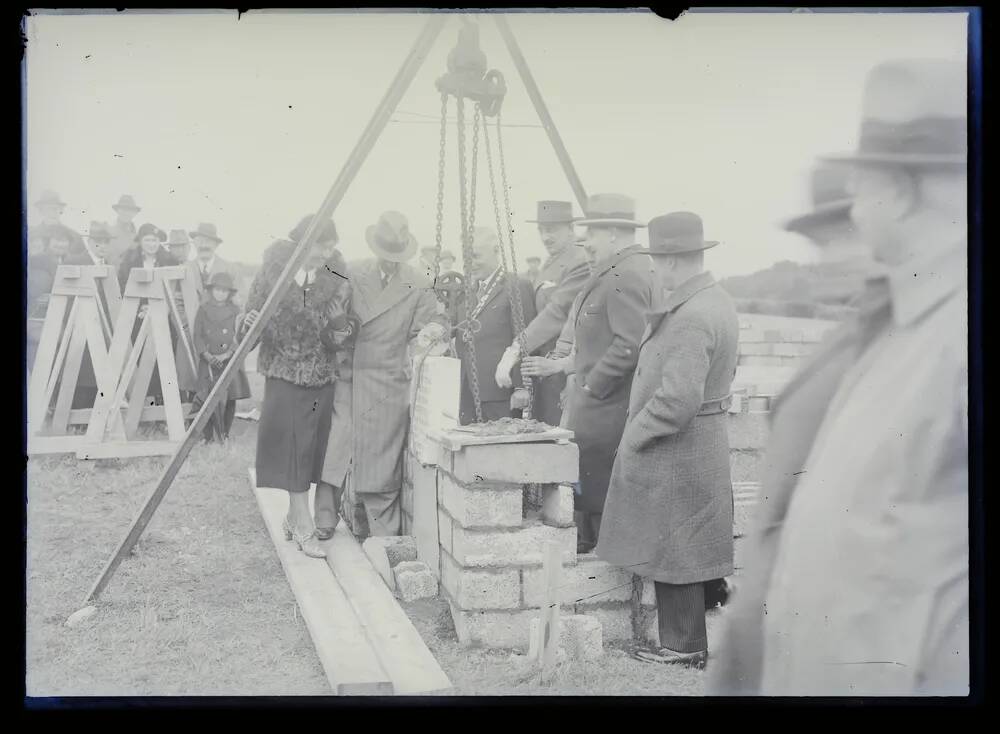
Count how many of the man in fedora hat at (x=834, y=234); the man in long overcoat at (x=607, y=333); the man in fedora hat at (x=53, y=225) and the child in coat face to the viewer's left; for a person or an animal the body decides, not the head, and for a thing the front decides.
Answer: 2

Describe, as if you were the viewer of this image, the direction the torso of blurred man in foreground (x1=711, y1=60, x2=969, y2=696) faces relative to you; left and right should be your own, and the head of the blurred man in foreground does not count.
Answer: facing to the left of the viewer

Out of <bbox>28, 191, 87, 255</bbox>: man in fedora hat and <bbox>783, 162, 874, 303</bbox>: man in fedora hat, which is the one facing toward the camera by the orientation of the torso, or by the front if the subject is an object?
<bbox>28, 191, 87, 255</bbox>: man in fedora hat

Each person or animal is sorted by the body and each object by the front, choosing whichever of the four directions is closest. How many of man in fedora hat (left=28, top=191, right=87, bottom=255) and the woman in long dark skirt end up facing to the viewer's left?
0

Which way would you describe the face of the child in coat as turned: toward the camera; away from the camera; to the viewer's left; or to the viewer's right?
toward the camera

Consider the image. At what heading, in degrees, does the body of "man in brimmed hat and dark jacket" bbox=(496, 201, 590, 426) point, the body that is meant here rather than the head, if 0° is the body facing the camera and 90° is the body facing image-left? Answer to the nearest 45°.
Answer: approximately 45°

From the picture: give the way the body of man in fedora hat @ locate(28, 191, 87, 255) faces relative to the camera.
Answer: toward the camera

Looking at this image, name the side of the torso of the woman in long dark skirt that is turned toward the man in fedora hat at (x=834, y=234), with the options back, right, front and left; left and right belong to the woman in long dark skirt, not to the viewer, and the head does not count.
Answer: front

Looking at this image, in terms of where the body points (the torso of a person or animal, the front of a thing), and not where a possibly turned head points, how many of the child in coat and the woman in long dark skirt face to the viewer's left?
0

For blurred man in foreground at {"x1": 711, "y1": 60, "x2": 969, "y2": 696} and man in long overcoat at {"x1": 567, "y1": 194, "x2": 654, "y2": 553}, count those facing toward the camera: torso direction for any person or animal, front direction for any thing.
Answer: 0
